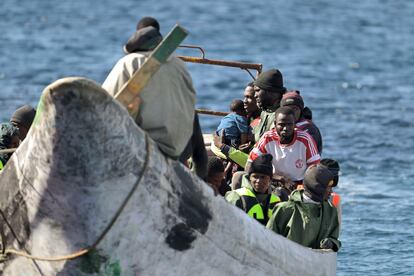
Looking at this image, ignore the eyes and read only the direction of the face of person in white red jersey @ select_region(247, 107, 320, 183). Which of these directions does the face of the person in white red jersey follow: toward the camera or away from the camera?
toward the camera

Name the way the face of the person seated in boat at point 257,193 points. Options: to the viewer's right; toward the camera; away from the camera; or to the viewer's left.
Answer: toward the camera

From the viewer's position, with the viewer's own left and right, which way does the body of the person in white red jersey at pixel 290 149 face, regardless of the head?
facing the viewer

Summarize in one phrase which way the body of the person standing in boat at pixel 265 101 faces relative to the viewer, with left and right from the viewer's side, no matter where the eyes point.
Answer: facing to the left of the viewer

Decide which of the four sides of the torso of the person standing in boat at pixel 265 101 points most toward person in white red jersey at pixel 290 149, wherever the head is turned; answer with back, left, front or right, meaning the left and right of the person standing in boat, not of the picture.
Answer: left

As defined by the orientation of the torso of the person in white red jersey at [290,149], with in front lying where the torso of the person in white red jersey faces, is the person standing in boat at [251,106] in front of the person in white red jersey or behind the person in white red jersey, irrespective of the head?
behind
